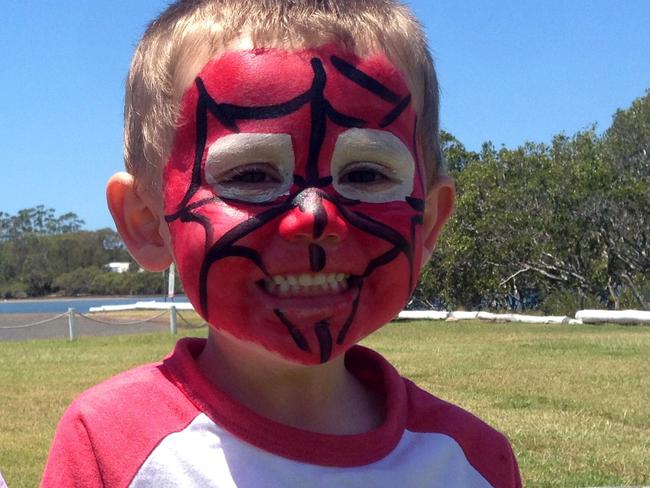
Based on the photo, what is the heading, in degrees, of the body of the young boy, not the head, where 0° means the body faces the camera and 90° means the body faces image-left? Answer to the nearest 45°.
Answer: approximately 0°
